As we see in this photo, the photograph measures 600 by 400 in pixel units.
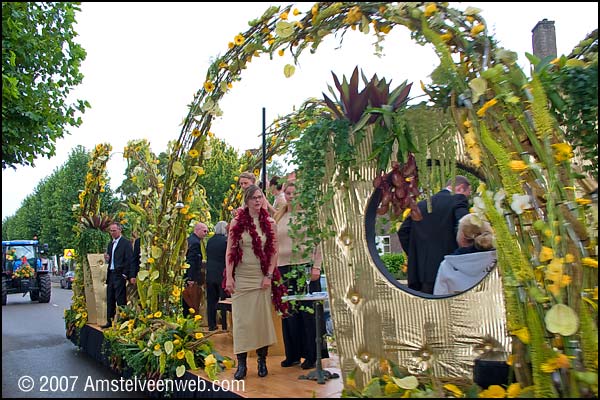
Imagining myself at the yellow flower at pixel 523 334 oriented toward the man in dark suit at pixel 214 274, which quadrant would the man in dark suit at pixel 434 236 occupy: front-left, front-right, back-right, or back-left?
front-right

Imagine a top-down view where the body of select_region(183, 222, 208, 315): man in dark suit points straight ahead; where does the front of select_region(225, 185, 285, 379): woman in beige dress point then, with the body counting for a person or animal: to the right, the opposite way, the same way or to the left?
to the right

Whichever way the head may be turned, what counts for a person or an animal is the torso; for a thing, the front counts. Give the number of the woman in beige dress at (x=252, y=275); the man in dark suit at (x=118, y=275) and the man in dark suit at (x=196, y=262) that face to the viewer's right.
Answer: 1

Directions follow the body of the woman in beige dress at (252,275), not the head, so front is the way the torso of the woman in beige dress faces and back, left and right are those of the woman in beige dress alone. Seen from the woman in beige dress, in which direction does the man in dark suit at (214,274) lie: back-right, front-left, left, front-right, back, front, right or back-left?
back

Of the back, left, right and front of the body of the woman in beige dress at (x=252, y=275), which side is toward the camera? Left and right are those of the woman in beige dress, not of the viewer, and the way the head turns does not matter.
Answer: front

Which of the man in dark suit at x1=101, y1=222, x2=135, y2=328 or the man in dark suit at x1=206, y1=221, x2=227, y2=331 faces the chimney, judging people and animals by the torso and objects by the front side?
the man in dark suit at x1=206, y1=221, x2=227, y2=331

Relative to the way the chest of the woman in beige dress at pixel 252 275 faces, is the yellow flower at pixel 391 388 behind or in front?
in front

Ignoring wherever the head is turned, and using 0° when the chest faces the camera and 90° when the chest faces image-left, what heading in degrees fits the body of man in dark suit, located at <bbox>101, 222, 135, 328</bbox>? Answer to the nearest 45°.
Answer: approximately 45°

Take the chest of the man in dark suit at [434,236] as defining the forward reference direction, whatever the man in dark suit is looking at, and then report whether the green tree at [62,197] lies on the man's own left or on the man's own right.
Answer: on the man's own left

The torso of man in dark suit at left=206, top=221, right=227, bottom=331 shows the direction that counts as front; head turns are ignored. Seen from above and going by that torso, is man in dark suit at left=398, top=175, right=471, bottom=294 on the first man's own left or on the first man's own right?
on the first man's own right

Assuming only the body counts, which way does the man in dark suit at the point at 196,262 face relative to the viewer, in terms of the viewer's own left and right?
facing to the right of the viewer

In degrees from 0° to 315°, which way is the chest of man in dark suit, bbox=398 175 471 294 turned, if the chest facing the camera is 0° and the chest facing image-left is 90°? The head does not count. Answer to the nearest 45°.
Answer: approximately 225°
